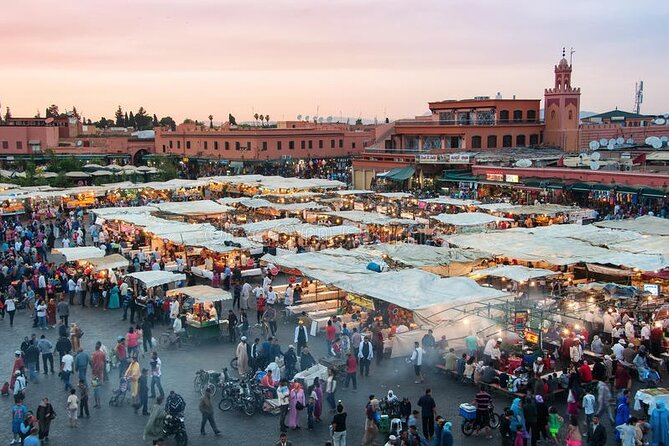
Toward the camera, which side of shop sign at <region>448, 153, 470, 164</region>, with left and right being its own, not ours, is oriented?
front

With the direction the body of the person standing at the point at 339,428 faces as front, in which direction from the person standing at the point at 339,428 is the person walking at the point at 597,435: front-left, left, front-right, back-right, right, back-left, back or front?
right

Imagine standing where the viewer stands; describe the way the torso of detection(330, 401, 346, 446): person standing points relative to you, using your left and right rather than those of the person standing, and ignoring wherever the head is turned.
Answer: facing away from the viewer

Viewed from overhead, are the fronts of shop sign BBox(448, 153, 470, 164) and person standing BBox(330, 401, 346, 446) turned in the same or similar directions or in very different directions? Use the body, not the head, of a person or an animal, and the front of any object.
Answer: very different directions

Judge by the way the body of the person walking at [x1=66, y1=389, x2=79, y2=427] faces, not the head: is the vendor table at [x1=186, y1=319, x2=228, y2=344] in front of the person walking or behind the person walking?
in front

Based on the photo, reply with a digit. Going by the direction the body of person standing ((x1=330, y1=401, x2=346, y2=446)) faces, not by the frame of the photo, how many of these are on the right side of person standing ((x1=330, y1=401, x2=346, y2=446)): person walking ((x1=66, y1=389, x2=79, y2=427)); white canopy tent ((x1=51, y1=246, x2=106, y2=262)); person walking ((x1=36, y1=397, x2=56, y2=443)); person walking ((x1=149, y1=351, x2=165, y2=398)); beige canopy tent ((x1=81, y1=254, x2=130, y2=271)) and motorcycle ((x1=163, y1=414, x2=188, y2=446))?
0

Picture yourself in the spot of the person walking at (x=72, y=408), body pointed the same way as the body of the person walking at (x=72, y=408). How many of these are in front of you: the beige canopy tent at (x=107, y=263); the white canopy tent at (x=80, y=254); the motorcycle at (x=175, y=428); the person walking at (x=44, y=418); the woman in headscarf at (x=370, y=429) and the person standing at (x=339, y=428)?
2

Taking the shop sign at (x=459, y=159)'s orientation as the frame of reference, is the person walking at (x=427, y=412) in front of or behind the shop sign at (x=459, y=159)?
in front

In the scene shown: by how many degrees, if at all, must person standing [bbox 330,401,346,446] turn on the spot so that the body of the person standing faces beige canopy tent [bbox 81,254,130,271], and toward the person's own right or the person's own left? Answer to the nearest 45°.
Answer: approximately 45° to the person's own left
